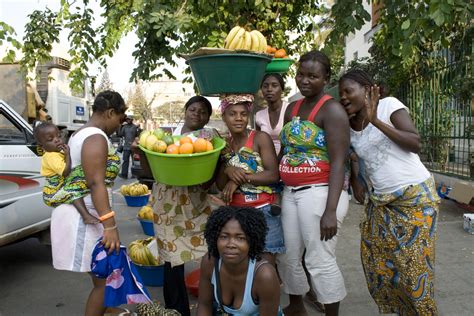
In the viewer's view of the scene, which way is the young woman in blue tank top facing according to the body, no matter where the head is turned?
toward the camera

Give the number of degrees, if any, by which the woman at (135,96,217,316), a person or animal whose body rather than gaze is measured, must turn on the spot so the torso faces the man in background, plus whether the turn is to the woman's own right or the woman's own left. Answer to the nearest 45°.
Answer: approximately 180°

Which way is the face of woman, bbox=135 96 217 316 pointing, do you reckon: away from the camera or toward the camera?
toward the camera

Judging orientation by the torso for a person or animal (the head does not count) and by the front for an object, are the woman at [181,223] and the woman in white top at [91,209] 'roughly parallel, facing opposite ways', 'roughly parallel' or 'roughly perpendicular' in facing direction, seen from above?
roughly perpendicular

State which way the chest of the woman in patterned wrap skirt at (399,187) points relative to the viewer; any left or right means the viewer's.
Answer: facing the viewer and to the left of the viewer

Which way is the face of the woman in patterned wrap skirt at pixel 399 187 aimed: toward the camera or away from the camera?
toward the camera

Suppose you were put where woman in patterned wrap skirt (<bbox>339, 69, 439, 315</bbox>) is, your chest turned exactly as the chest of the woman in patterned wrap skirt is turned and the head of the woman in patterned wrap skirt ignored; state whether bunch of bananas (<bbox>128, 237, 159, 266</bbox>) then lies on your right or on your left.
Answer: on your right

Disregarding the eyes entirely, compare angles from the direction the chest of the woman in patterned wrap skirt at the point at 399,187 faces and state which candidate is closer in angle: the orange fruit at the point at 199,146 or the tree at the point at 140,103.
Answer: the orange fruit

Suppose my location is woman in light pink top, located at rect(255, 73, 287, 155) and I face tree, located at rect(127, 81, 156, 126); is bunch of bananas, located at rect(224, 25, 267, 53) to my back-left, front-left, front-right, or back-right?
back-left

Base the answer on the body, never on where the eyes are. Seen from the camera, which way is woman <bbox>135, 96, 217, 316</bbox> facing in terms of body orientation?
toward the camera

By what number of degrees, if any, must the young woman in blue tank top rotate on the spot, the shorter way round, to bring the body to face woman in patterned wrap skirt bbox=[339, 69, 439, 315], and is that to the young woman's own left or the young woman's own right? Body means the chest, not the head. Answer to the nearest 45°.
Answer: approximately 90° to the young woman's own left

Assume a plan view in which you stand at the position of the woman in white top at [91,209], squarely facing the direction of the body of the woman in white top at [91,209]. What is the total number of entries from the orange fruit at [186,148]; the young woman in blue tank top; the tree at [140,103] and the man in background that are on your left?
2

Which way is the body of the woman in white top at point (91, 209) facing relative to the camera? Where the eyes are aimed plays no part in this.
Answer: to the viewer's right

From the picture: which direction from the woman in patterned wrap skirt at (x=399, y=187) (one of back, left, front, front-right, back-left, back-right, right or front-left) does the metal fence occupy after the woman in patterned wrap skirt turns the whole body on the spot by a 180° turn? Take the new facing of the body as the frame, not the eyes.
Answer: front-left

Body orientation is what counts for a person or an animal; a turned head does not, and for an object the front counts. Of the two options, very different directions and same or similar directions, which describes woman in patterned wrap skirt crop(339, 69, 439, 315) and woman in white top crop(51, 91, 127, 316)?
very different directions
